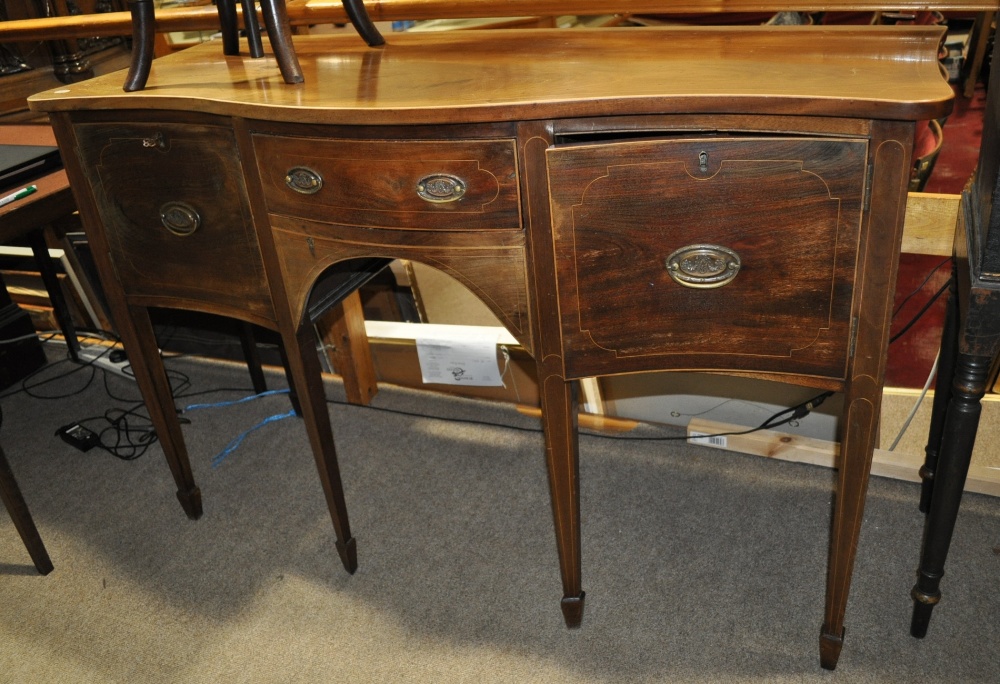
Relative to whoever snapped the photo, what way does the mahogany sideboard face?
facing the viewer and to the left of the viewer

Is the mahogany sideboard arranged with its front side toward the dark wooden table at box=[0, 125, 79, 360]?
no

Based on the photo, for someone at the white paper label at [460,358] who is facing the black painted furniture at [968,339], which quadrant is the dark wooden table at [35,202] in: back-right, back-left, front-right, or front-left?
back-right

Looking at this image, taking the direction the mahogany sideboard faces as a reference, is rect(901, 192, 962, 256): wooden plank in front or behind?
behind

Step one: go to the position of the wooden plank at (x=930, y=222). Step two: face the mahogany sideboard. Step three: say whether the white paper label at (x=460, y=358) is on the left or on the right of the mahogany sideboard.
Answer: right

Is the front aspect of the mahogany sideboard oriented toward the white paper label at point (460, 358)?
no

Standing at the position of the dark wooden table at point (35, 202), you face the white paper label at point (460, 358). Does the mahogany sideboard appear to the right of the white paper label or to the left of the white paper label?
right

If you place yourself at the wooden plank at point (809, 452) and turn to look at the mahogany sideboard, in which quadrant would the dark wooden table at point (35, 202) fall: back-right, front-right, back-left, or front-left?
front-right
